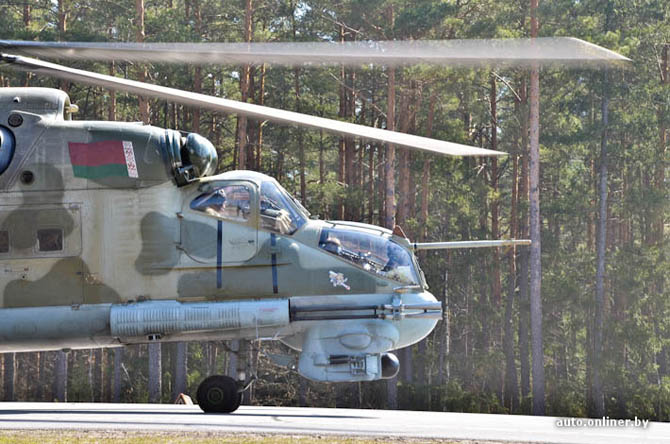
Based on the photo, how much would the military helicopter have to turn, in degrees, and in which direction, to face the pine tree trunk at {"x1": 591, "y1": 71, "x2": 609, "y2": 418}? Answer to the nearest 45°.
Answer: approximately 45° to its left

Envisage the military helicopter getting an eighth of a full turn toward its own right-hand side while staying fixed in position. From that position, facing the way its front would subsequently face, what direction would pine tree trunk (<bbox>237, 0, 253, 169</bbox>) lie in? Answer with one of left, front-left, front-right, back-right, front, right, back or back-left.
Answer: back-left

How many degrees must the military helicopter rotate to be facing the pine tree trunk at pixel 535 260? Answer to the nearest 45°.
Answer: approximately 45° to its left

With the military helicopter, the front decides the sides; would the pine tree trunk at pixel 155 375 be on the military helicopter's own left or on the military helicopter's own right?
on the military helicopter's own left

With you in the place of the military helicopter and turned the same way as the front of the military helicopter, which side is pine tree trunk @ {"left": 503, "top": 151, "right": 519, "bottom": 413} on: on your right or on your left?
on your left

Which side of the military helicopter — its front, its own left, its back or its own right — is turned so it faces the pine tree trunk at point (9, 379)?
left

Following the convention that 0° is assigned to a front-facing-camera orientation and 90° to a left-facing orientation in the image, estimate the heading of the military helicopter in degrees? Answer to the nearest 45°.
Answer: approximately 270°

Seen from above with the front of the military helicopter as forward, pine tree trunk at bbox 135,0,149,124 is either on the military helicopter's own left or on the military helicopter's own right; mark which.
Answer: on the military helicopter's own left
